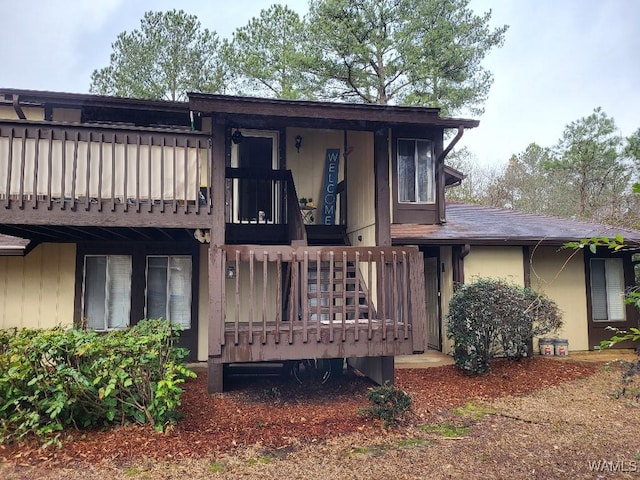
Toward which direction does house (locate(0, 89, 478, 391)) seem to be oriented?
toward the camera

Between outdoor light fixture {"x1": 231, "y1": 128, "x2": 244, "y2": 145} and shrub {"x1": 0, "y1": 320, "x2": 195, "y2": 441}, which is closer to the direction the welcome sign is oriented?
the shrub

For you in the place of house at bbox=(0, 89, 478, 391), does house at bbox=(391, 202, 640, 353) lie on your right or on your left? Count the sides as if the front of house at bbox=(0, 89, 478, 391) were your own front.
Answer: on your left

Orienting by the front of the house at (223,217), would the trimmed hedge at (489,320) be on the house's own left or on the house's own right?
on the house's own left

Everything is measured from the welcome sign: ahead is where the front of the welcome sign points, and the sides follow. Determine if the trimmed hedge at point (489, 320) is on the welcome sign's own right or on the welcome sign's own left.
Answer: on the welcome sign's own left

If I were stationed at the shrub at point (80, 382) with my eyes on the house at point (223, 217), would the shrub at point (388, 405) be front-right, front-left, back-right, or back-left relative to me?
front-right

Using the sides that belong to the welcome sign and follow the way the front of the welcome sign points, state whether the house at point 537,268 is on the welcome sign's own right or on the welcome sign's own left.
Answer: on the welcome sign's own left

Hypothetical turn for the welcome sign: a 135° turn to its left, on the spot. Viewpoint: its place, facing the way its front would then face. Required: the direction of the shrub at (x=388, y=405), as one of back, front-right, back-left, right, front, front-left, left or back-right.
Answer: back-right

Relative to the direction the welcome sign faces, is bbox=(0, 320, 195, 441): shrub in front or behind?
in front

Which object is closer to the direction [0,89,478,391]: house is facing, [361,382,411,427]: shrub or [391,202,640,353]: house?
the shrub

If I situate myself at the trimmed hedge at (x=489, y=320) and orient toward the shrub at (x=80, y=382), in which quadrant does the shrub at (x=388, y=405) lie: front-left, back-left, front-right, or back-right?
front-left

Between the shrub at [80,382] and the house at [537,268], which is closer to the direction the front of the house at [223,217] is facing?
the shrub

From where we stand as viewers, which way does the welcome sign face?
facing the viewer
